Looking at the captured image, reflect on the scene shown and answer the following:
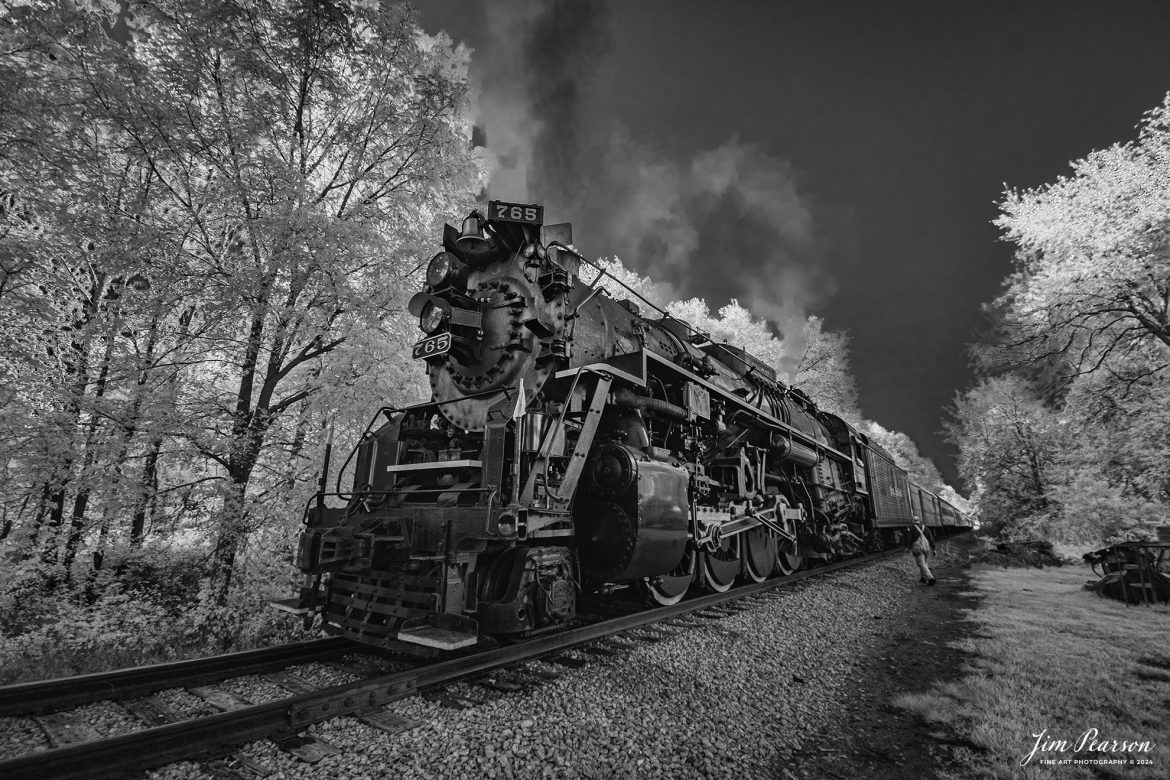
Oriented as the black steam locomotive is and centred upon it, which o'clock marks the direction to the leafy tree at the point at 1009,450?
The leafy tree is roughly at 6 o'clock from the black steam locomotive.

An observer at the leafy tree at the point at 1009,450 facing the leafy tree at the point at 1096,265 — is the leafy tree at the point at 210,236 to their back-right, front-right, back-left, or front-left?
front-right

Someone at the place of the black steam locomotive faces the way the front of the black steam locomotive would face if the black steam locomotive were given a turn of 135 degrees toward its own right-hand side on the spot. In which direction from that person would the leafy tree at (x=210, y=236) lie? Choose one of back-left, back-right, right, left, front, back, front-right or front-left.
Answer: left

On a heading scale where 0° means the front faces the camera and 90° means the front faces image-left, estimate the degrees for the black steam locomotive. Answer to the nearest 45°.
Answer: approximately 45°

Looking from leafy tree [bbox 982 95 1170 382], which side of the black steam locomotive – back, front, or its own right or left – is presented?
back
